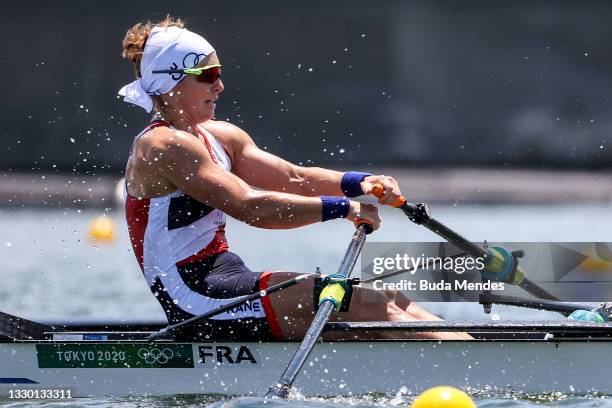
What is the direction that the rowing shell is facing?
to the viewer's left

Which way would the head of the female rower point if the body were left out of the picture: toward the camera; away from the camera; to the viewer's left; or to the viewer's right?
to the viewer's right

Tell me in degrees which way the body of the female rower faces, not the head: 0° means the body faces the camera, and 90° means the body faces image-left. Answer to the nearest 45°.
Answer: approximately 270°
